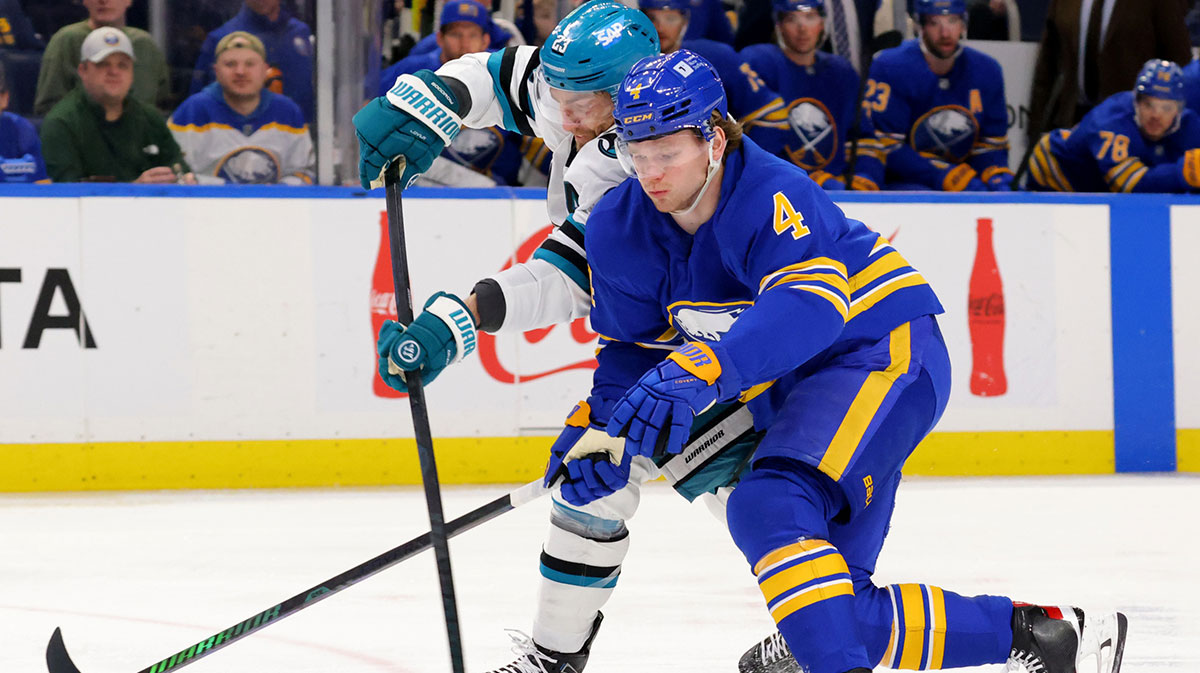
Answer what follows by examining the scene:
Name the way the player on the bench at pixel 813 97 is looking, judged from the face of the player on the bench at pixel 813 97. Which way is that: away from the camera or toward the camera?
toward the camera

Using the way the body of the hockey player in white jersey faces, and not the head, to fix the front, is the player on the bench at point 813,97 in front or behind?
behind

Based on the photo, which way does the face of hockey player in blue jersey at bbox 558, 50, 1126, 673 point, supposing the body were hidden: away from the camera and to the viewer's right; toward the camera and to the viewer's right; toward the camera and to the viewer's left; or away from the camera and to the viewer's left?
toward the camera and to the viewer's left

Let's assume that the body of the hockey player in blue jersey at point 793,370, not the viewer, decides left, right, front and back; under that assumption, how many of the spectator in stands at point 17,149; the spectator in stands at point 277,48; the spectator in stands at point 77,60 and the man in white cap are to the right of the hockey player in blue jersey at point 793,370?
4

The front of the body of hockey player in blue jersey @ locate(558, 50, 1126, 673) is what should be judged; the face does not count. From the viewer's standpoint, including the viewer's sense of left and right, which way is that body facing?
facing the viewer and to the left of the viewer

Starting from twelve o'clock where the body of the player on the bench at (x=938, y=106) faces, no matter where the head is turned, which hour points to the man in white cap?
The man in white cap is roughly at 2 o'clock from the player on the bench.

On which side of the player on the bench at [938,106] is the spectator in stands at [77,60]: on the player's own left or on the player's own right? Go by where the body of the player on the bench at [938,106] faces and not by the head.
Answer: on the player's own right

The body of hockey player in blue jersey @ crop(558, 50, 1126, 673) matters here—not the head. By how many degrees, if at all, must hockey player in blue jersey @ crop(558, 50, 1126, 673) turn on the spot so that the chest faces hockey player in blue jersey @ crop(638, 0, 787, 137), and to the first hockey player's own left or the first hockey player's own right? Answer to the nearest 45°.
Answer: approximately 135° to the first hockey player's own right

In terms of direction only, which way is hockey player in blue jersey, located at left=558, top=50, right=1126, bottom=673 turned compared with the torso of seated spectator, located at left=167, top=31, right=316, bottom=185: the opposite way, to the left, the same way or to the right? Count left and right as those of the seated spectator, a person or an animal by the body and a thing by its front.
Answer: to the right

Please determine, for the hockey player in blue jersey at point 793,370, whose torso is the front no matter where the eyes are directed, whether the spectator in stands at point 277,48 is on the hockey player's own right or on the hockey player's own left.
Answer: on the hockey player's own right

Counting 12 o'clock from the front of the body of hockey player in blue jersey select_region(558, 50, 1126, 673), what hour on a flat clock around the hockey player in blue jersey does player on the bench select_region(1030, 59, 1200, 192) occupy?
The player on the bench is roughly at 5 o'clock from the hockey player in blue jersey.

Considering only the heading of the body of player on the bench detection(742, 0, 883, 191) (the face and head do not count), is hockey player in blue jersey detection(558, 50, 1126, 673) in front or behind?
in front

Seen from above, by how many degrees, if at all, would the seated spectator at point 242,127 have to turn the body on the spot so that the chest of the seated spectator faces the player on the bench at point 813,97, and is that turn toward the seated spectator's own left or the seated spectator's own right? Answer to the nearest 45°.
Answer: approximately 90° to the seated spectator's own left

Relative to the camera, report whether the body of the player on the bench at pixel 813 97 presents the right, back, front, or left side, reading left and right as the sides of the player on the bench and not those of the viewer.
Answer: front

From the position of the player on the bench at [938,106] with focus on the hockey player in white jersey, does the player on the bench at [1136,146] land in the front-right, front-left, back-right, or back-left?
back-left

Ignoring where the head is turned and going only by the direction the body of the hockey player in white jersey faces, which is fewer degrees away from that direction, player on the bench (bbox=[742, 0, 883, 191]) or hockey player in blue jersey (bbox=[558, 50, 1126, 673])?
the hockey player in blue jersey
